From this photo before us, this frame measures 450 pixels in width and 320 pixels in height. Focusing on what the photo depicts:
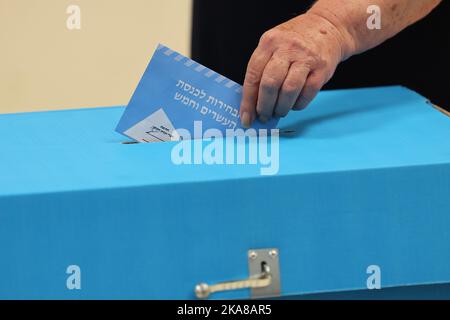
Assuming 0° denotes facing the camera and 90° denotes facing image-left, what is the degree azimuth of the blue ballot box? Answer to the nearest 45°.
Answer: approximately 0°
